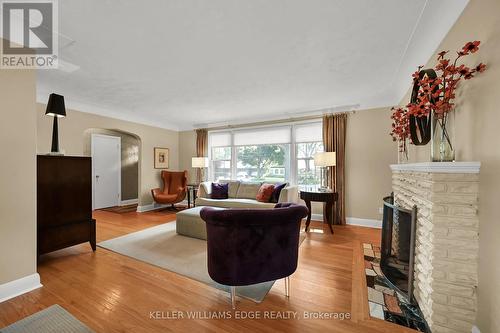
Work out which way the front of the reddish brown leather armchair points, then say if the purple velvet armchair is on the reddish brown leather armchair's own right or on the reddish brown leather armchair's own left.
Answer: on the reddish brown leather armchair's own left

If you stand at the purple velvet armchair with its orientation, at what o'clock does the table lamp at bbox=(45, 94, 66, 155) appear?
The table lamp is roughly at 11 o'clock from the purple velvet armchair.

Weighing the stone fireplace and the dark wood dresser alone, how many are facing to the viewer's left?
1

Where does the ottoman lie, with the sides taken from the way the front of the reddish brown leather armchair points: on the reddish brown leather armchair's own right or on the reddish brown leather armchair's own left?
on the reddish brown leather armchair's own left

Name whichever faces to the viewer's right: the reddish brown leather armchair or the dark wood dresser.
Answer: the dark wood dresser

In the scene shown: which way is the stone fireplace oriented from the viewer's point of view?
to the viewer's left

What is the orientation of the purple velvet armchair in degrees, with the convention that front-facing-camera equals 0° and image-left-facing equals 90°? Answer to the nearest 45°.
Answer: approximately 135°

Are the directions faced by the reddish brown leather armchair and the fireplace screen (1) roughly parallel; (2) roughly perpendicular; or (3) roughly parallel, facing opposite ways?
roughly perpendicular

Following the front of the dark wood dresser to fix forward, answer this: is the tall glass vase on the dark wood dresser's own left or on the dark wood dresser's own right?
on the dark wood dresser's own right

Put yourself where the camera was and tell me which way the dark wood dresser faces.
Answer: facing to the right of the viewer

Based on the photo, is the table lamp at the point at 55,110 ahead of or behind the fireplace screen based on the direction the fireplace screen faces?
ahead

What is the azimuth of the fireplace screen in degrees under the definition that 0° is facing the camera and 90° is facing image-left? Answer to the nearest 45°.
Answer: approximately 90°
